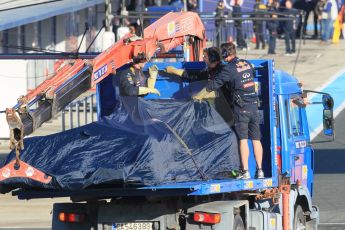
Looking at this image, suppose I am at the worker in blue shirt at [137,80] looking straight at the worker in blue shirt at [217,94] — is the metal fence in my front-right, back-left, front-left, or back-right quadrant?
back-left

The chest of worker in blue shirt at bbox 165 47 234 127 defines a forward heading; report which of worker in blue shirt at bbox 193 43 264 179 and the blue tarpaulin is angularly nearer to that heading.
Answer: the blue tarpaulin

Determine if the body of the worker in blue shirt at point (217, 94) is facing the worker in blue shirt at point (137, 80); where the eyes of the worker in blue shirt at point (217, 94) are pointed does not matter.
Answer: yes

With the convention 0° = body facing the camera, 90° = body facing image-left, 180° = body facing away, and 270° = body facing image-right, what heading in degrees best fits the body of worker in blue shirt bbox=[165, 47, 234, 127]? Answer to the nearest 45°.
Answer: approximately 90°

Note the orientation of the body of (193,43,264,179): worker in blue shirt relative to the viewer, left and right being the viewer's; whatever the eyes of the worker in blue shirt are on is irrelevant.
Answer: facing away from the viewer and to the left of the viewer

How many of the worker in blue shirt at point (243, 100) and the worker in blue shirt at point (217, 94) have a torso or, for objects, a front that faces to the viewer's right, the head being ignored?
0
